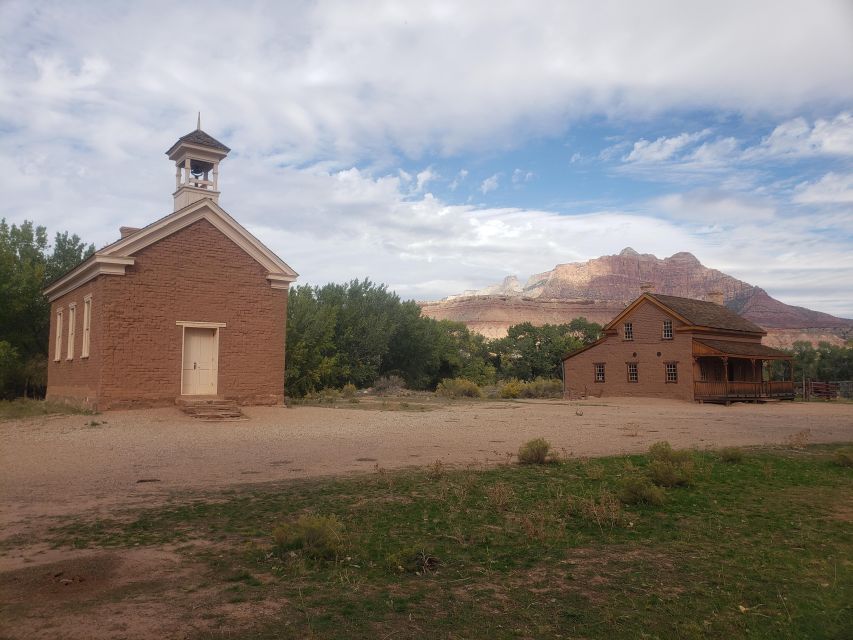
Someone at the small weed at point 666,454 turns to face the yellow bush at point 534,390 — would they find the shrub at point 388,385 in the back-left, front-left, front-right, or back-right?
front-left

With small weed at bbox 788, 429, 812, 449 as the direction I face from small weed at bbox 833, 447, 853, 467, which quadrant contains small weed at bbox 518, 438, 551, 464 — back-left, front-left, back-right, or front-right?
back-left

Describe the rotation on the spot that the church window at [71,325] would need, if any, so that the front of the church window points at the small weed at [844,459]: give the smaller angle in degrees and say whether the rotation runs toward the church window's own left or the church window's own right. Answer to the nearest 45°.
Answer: approximately 135° to the church window's own left

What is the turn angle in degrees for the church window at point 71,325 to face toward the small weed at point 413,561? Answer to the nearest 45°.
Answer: approximately 90° to its left

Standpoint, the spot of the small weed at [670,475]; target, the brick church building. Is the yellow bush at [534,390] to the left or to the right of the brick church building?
right

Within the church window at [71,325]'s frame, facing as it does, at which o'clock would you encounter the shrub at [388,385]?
The shrub is roughly at 5 o'clock from the church window.

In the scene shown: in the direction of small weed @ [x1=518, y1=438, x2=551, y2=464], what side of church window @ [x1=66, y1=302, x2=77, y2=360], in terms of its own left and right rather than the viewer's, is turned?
left

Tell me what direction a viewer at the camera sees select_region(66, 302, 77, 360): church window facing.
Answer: facing to the left of the viewer

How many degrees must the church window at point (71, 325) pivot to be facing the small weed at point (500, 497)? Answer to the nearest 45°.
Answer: approximately 90° to its left

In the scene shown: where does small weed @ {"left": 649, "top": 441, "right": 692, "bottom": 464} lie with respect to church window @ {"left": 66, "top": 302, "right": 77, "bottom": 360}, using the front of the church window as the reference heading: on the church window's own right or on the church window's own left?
on the church window's own left

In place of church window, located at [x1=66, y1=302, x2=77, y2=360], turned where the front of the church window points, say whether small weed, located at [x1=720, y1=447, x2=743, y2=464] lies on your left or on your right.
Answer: on your left

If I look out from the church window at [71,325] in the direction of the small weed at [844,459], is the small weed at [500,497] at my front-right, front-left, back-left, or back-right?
front-right

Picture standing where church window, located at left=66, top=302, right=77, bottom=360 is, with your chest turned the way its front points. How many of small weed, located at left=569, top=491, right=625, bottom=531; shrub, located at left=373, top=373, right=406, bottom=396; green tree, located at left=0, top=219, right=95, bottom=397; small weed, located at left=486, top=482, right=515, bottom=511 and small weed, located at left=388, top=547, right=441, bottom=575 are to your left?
3

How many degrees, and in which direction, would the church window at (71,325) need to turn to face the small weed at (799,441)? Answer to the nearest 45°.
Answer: approximately 135° to its left

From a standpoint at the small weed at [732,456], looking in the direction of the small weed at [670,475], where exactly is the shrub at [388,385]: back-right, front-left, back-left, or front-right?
back-right

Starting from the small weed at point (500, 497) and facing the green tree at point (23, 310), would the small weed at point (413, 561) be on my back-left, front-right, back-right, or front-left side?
back-left

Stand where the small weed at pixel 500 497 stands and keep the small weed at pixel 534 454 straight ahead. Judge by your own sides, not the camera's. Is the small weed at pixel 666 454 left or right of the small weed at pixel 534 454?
right
